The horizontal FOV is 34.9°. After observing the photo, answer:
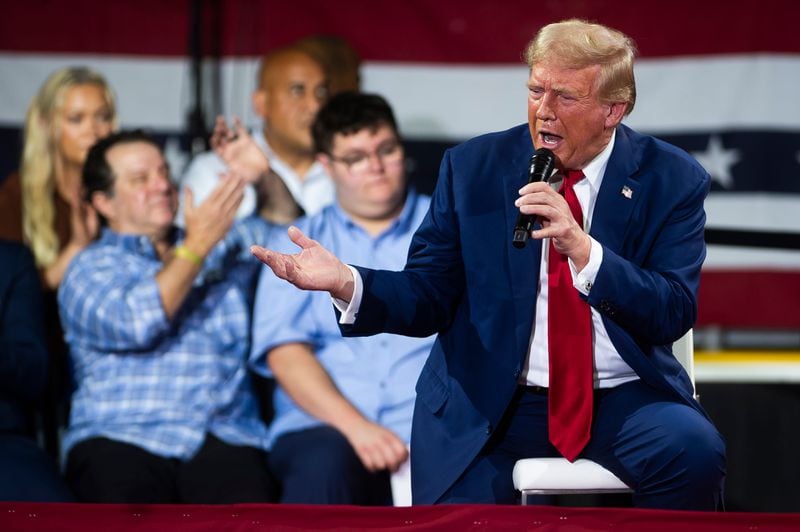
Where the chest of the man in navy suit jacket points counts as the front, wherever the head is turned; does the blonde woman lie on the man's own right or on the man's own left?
on the man's own right

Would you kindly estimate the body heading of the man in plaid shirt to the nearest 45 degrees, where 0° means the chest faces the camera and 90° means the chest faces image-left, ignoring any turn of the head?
approximately 315°
